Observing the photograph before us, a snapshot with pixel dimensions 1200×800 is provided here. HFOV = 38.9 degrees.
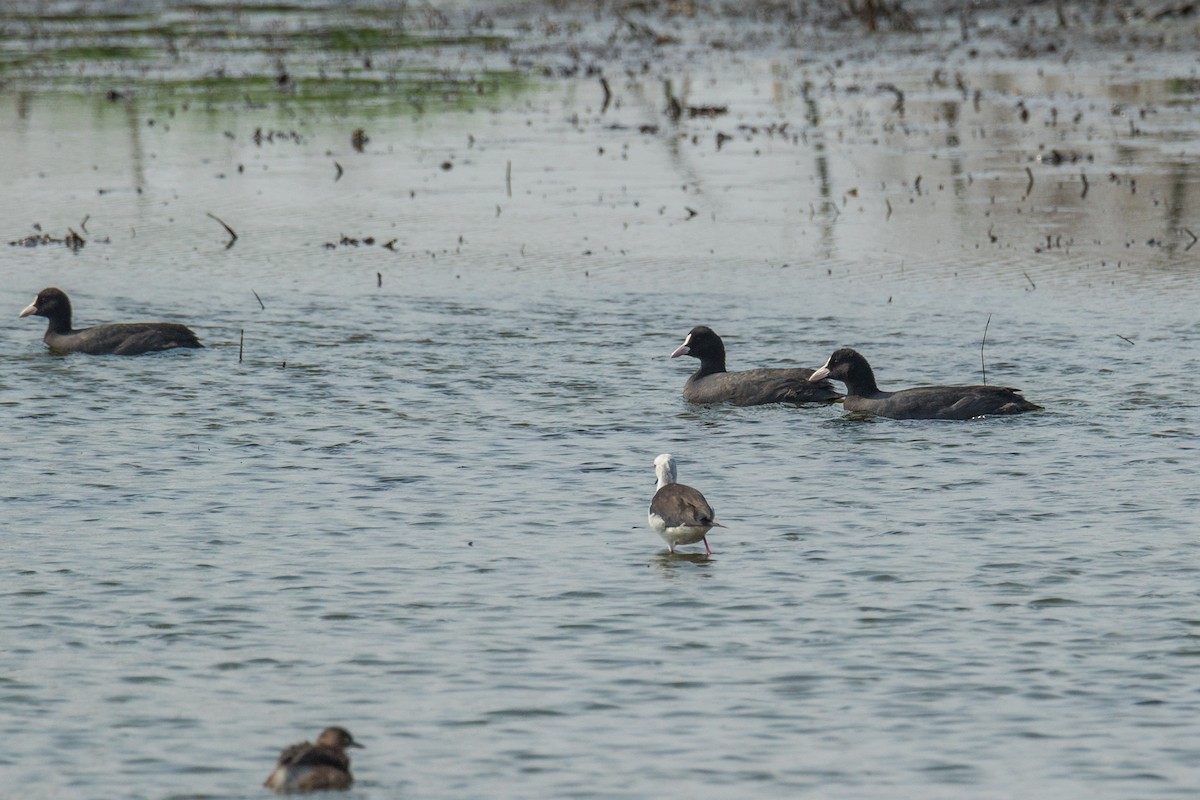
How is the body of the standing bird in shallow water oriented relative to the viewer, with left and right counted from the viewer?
facing away from the viewer and to the left of the viewer

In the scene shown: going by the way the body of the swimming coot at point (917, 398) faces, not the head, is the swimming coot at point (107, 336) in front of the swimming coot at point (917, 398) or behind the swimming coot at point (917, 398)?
in front

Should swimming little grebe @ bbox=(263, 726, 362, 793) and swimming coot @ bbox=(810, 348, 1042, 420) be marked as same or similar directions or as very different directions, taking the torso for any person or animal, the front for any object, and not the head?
very different directions

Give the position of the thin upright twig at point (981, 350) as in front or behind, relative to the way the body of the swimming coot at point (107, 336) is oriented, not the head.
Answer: behind

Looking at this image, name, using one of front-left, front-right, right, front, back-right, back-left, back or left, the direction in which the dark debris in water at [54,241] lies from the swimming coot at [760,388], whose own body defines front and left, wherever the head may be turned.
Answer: front-right

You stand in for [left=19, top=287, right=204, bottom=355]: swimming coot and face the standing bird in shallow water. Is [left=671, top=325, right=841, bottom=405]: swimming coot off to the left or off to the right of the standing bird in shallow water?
left

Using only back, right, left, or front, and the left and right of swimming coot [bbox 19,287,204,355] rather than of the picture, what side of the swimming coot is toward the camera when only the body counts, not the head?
left

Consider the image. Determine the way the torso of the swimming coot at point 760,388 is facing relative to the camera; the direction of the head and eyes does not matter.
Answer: to the viewer's left

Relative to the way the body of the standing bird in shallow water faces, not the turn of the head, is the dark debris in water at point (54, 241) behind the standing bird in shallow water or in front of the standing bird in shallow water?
in front

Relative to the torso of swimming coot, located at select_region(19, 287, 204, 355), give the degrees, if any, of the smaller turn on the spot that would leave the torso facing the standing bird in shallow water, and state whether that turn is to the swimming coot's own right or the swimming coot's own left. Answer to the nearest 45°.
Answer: approximately 135° to the swimming coot's own left

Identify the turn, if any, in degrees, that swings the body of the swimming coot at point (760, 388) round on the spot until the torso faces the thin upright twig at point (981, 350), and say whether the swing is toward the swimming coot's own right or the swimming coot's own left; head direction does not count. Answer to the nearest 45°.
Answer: approximately 135° to the swimming coot's own right

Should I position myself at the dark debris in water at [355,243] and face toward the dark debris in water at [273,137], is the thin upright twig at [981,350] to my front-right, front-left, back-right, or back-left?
back-right

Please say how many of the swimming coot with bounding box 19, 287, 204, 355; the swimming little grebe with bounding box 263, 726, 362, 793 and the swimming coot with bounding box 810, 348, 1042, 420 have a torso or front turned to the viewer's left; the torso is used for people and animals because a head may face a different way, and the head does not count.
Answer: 2

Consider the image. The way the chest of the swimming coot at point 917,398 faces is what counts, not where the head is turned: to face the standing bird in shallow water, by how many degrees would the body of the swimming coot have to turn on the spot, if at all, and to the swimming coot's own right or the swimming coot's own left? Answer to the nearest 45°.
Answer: approximately 90° to the swimming coot's own left
